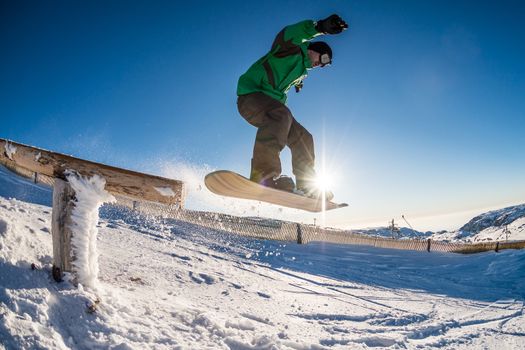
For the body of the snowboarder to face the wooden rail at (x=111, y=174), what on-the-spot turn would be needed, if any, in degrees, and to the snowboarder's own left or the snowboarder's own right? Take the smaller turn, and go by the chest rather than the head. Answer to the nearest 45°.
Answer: approximately 135° to the snowboarder's own right

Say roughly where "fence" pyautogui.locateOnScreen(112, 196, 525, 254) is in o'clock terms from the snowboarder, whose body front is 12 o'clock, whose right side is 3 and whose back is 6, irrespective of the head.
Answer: The fence is roughly at 9 o'clock from the snowboarder.

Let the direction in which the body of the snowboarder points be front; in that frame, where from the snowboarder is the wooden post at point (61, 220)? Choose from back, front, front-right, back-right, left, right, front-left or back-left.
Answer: back-right

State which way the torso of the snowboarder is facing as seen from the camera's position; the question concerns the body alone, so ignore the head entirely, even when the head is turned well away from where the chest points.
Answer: to the viewer's right

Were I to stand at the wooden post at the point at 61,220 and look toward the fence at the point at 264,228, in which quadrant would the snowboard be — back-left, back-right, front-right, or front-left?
front-right
